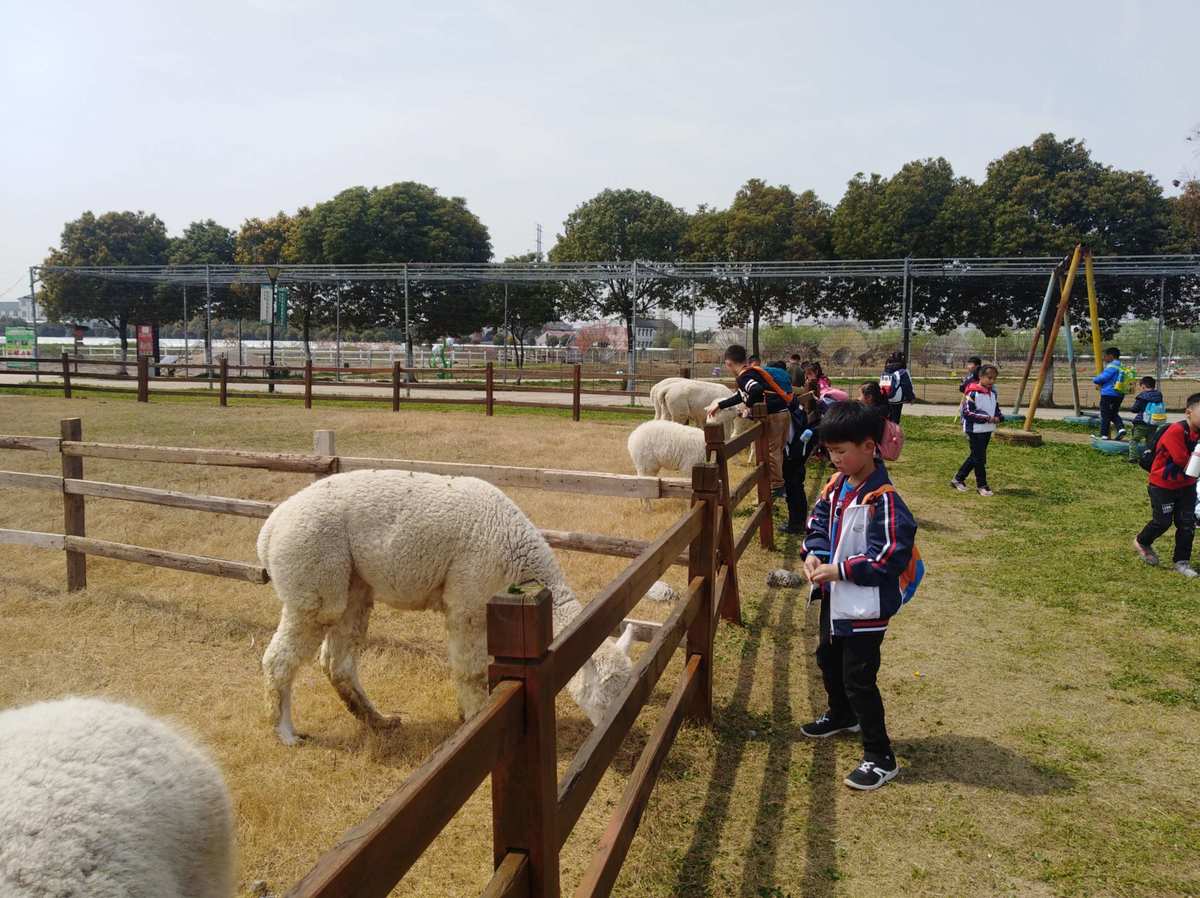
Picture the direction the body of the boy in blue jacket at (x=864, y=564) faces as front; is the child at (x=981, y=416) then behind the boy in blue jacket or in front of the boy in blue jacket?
behind

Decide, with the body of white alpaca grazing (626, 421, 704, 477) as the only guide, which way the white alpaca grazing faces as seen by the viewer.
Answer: to the viewer's right

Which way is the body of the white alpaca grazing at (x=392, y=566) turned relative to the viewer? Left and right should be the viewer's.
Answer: facing to the right of the viewer

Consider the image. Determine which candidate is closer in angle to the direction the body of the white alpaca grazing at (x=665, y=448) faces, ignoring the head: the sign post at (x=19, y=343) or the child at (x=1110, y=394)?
the child

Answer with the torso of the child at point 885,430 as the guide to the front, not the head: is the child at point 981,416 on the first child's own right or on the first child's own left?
on the first child's own right

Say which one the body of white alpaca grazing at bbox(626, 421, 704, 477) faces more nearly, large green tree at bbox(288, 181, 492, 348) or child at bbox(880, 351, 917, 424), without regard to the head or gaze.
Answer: the child

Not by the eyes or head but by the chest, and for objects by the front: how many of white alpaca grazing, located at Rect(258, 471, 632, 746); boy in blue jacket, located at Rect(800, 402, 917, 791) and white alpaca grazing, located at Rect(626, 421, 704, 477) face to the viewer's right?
2

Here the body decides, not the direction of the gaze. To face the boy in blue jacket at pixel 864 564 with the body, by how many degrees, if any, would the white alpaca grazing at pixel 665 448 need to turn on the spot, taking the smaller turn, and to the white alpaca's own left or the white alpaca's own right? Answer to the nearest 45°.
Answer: approximately 90° to the white alpaca's own right
